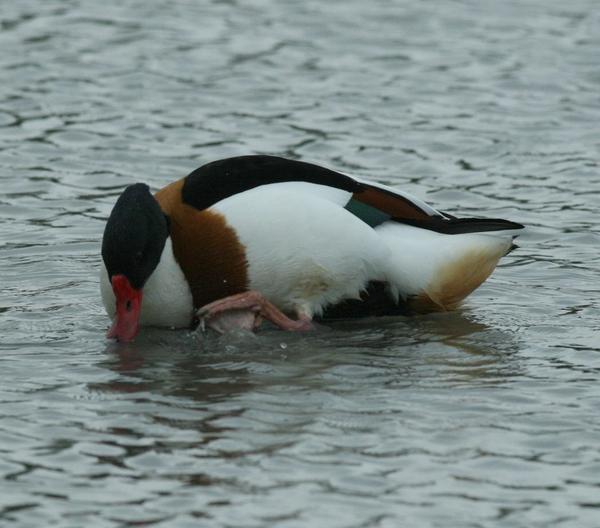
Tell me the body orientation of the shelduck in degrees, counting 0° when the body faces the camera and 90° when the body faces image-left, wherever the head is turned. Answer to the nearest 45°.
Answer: approximately 90°
